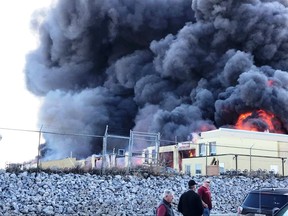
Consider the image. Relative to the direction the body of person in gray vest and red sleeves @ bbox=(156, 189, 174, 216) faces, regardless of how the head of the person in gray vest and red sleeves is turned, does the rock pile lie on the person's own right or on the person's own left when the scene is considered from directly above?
on the person's own left

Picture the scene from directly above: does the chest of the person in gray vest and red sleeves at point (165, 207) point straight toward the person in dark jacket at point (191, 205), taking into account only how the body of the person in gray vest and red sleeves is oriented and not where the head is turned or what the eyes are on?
no
